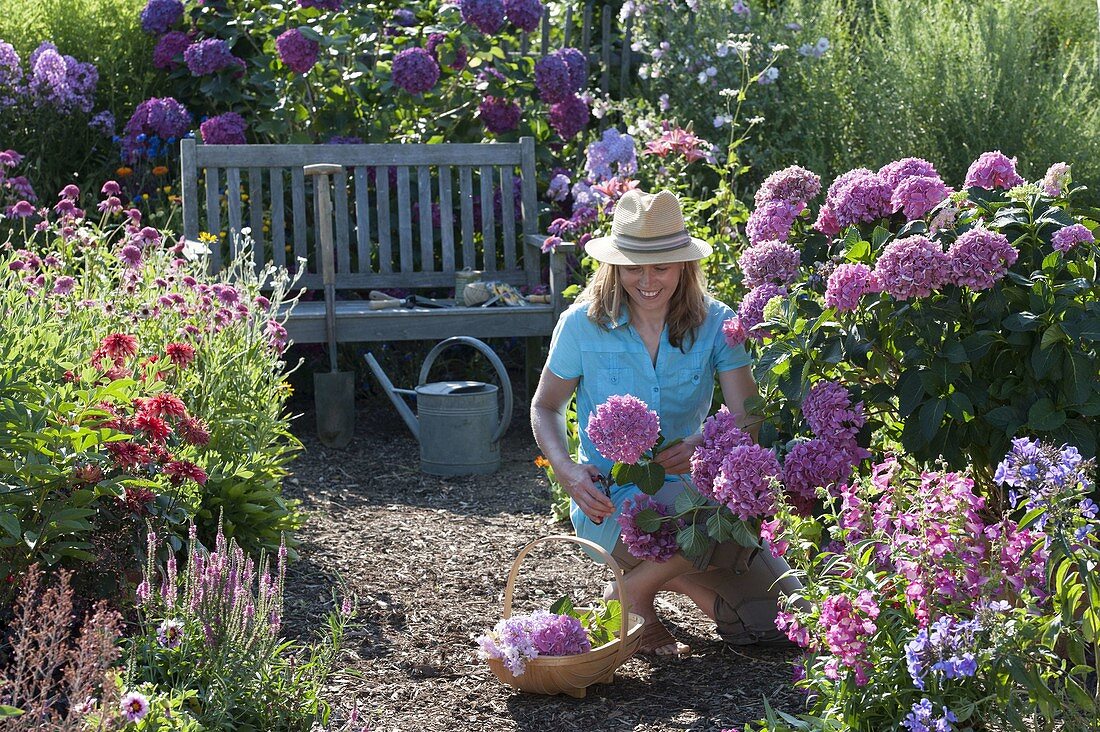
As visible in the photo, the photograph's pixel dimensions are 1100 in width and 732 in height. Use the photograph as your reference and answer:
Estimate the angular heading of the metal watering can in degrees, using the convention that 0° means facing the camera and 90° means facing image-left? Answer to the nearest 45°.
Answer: approximately 90°

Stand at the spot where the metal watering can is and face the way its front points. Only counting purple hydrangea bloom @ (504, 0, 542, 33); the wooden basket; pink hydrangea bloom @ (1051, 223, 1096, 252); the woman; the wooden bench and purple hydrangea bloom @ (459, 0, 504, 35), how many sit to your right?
3

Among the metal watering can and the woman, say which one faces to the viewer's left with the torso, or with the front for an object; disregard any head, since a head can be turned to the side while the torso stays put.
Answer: the metal watering can

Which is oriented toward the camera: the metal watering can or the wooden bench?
the wooden bench

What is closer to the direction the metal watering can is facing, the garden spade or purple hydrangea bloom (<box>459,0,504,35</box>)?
the garden spade

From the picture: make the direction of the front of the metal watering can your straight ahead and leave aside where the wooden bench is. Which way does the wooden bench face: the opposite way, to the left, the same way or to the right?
to the left

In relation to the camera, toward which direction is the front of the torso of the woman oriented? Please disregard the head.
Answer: toward the camera

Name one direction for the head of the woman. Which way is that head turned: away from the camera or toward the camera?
toward the camera

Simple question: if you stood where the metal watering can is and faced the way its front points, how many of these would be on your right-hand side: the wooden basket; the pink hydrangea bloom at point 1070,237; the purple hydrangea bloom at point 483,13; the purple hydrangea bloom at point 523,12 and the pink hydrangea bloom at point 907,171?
2

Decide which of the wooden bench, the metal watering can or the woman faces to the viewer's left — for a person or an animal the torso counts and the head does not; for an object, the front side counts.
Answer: the metal watering can

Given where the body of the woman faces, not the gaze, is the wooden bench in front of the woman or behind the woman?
behind

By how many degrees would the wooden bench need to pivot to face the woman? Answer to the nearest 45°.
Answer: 0° — it already faces them

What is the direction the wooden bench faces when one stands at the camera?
facing the viewer

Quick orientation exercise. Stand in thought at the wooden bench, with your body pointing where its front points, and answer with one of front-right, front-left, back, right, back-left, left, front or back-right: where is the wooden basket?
front

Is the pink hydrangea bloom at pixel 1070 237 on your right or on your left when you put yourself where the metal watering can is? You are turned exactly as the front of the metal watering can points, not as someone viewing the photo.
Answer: on your left

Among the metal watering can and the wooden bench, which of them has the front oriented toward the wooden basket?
the wooden bench
